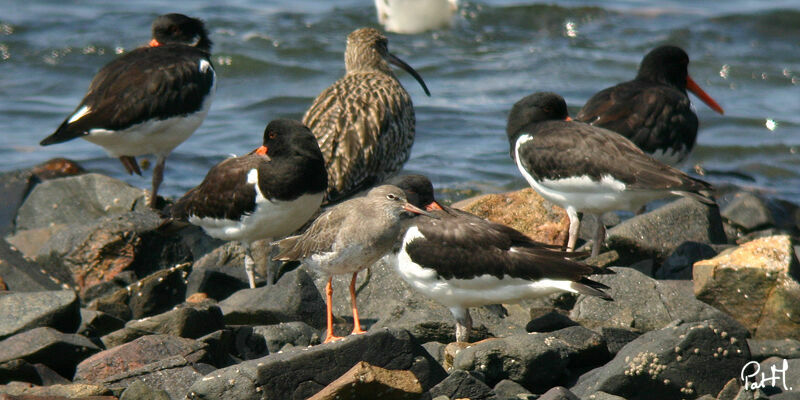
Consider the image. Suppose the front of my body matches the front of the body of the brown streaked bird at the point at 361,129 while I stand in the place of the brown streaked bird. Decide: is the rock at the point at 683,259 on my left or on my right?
on my right

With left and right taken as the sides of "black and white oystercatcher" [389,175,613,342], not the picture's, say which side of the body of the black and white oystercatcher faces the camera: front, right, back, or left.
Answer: left

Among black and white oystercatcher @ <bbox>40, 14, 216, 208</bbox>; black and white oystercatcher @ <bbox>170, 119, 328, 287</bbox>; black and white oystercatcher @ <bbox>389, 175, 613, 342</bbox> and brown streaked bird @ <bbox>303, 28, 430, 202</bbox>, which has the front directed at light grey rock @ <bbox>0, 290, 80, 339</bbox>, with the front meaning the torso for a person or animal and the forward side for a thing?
black and white oystercatcher @ <bbox>389, 175, 613, 342</bbox>

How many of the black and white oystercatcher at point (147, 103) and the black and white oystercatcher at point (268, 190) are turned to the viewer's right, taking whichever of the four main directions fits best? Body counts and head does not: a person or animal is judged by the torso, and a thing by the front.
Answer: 2

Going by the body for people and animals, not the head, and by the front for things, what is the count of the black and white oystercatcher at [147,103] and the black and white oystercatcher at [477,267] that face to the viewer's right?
1

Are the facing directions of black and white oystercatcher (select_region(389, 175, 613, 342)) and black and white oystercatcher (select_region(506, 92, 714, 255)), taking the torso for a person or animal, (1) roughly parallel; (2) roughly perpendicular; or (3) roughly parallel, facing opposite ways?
roughly parallel

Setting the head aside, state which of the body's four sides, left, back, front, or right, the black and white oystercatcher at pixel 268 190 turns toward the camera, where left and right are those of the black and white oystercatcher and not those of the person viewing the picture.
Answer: right

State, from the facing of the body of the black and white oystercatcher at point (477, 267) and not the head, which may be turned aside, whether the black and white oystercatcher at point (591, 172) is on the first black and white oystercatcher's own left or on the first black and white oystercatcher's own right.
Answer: on the first black and white oystercatcher's own right

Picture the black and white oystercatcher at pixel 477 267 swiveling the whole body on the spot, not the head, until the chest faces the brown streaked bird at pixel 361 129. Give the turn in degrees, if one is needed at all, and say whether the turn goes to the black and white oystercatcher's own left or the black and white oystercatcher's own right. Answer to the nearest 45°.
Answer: approximately 90° to the black and white oystercatcher's own right

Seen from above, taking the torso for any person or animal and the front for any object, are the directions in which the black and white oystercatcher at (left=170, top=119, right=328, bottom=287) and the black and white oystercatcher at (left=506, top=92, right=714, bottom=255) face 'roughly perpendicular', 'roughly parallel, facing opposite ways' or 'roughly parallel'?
roughly parallel, facing opposite ways

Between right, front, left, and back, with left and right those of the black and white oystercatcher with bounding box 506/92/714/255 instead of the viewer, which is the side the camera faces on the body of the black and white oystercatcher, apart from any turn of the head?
left

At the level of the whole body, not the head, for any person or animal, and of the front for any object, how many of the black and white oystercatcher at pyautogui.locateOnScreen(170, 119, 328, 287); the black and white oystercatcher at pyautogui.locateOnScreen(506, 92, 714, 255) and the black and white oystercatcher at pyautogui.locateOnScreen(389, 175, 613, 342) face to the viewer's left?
2

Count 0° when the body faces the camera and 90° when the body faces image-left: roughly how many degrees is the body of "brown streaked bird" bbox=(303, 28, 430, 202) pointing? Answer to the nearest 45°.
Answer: approximately 225°

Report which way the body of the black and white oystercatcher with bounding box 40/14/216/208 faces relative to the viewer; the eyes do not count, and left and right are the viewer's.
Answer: facing to the right of the viewer

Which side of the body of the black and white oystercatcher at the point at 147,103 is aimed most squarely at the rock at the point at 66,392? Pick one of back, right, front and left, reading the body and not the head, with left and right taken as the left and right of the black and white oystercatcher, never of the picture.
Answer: right

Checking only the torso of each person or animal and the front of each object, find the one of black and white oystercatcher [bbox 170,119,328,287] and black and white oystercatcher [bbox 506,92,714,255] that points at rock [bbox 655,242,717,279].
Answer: black and white oystercatcher [bbox 170,119,328,287]

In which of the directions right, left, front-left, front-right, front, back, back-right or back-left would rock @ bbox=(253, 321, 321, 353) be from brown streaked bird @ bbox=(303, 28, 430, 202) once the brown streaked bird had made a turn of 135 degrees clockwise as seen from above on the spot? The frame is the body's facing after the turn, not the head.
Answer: front

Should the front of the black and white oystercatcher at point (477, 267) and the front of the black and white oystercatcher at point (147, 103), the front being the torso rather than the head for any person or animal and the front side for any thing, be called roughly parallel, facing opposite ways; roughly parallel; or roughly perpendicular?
roughly parallel, facing opposite ways

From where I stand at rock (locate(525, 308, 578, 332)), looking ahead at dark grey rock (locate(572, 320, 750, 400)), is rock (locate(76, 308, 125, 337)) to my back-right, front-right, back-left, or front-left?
back-right
